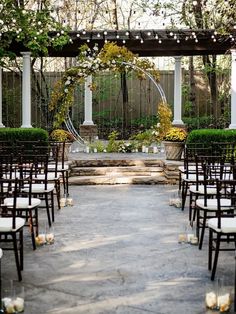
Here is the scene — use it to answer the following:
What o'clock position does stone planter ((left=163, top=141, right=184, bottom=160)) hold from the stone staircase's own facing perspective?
The stone planter is roughly at 9 o'clock from the stone staircase.

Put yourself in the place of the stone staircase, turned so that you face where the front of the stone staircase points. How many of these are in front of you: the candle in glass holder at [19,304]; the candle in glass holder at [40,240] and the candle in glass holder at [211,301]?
3

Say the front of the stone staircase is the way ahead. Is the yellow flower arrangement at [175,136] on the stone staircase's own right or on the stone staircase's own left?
on the stone staircase's own left

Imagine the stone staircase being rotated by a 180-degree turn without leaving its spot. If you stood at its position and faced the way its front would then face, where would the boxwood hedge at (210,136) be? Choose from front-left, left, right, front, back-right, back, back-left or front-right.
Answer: right

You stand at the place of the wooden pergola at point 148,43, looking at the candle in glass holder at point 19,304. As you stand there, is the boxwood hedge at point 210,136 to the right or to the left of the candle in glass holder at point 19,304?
left

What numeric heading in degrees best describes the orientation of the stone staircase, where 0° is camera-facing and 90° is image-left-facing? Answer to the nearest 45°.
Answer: approximately 0°

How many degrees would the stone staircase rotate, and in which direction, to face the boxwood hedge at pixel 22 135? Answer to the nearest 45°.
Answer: approximately 90° to its right

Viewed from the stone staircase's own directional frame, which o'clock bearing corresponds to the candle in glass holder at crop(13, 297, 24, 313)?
The candle in glass holder is roughly at 12 o'clock from the stone staircase.
